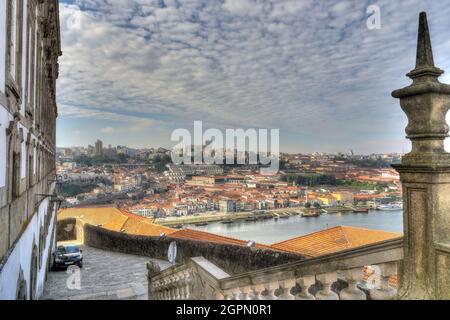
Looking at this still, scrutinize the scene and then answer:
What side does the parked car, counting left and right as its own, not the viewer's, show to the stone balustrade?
front

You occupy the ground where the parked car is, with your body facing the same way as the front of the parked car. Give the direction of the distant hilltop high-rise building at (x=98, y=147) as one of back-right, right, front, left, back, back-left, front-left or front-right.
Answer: back

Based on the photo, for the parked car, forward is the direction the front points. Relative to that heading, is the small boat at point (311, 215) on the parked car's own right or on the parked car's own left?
on the parked car's own left

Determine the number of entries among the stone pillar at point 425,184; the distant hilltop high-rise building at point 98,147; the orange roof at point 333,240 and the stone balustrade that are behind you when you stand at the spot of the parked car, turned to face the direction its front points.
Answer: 1

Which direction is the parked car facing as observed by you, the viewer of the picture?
facing the viewer
